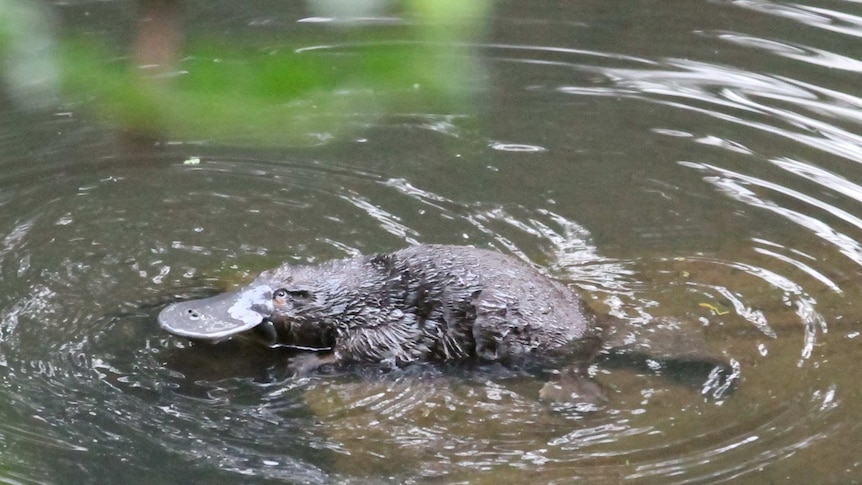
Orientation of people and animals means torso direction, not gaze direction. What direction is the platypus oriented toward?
to the viewer's left
